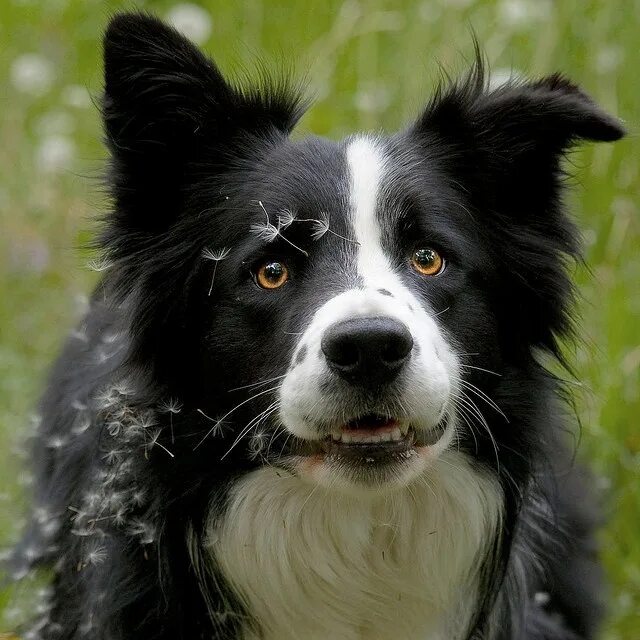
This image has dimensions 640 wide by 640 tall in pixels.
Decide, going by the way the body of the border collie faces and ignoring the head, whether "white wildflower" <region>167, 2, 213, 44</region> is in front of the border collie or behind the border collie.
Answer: behind

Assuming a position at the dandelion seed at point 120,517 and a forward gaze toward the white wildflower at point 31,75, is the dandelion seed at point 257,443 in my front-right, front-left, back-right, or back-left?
back-right

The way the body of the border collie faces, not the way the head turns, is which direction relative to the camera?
toward the camera

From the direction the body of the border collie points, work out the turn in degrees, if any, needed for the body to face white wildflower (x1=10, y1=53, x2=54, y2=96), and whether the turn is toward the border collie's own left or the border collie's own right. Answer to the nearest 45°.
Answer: approximately 135° to the border collie's own right
